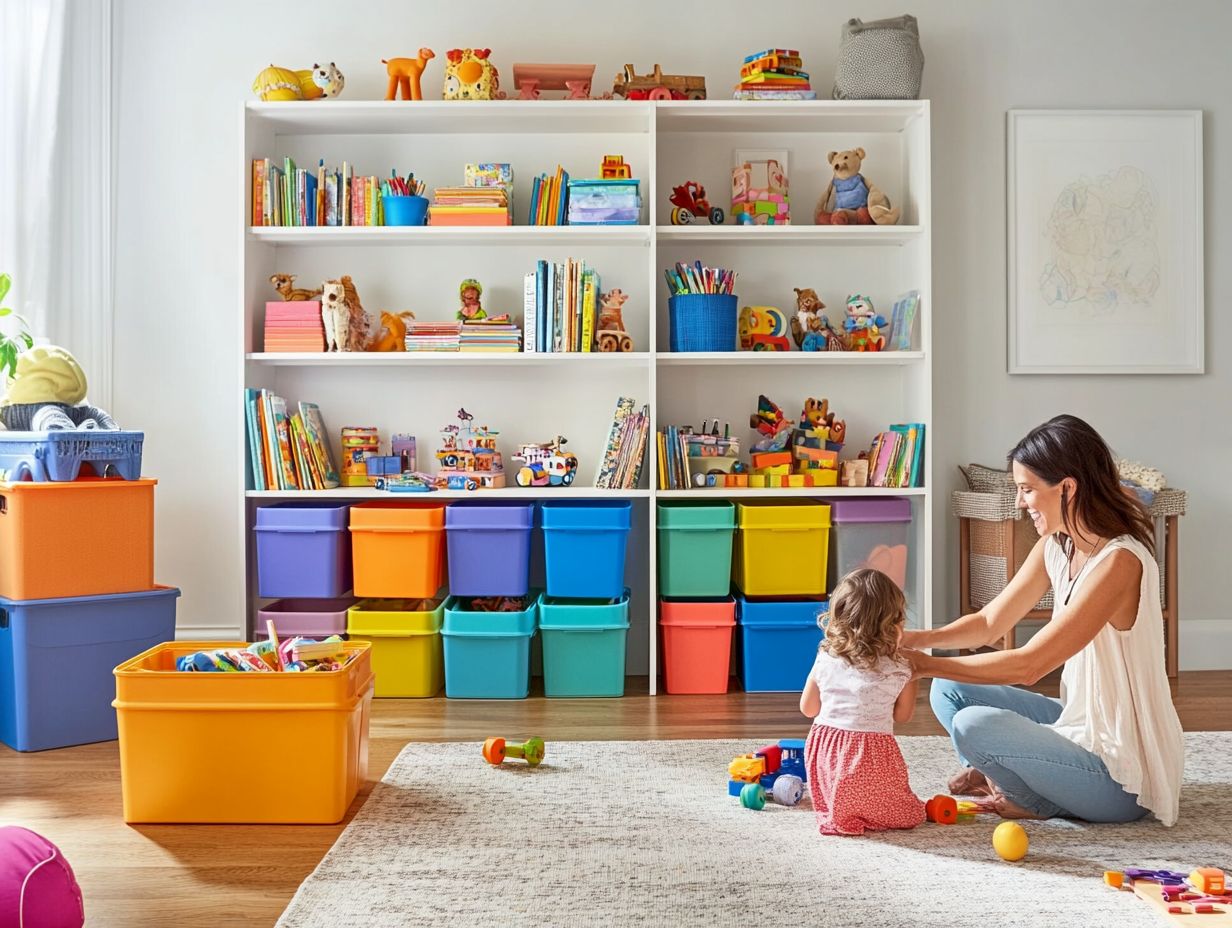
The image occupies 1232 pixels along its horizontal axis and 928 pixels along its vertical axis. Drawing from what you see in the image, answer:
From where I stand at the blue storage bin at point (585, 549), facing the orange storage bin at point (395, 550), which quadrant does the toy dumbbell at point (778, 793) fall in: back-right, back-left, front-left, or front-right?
back-left

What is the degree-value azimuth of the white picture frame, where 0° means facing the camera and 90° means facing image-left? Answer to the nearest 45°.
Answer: approximately 0°

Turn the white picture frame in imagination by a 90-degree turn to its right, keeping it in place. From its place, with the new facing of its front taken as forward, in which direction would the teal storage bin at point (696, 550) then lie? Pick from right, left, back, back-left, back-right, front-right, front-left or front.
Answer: front-left

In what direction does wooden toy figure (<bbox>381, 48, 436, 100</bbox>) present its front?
to the viewer's right

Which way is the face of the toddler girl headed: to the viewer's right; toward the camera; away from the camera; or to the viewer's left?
away from the camera

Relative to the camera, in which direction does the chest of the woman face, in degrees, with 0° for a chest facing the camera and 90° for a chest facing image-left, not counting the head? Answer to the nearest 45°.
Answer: approximately 90°

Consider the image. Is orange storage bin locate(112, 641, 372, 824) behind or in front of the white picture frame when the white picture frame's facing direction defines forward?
in front

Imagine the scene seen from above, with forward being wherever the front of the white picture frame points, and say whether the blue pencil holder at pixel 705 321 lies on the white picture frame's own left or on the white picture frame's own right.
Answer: on the white picture frame's own right

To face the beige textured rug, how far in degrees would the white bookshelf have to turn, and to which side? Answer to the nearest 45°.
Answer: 0° — it already faces it

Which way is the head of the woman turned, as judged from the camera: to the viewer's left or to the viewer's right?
to the viewer's left
